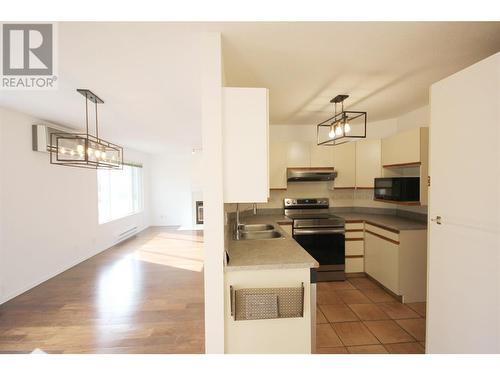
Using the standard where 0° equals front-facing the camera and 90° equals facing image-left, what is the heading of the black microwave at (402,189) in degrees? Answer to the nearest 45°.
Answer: approximately 45°

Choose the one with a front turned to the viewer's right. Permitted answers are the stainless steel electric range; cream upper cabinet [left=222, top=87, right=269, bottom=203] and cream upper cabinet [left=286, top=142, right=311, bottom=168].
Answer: cream upper cabinet [left=222, top=87, right=269, bottom=203]

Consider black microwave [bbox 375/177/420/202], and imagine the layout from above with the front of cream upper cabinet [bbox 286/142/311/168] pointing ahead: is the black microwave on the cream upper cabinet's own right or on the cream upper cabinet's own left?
on the cream upper cabinet's own left

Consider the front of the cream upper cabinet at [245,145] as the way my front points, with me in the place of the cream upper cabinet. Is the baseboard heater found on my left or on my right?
on my left

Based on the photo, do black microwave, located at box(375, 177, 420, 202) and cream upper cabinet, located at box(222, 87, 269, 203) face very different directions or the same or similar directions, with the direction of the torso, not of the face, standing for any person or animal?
very different directions

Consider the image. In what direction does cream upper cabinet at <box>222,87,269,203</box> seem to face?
to the viewer's right

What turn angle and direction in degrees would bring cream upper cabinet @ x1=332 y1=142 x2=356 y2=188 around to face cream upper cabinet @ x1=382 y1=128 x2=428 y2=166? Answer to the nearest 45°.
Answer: approximately 45° to its left

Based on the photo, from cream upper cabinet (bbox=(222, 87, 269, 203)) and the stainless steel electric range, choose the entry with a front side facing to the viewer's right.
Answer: the cream upper cabinet

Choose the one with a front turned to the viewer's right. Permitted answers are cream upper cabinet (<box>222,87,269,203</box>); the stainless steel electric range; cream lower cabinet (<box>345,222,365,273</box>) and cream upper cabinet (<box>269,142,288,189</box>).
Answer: cream upper cabinet (<box>222,87,269,203</box>)

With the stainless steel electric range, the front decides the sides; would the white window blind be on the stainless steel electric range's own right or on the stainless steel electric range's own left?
on the stainless steel electric range's own right
